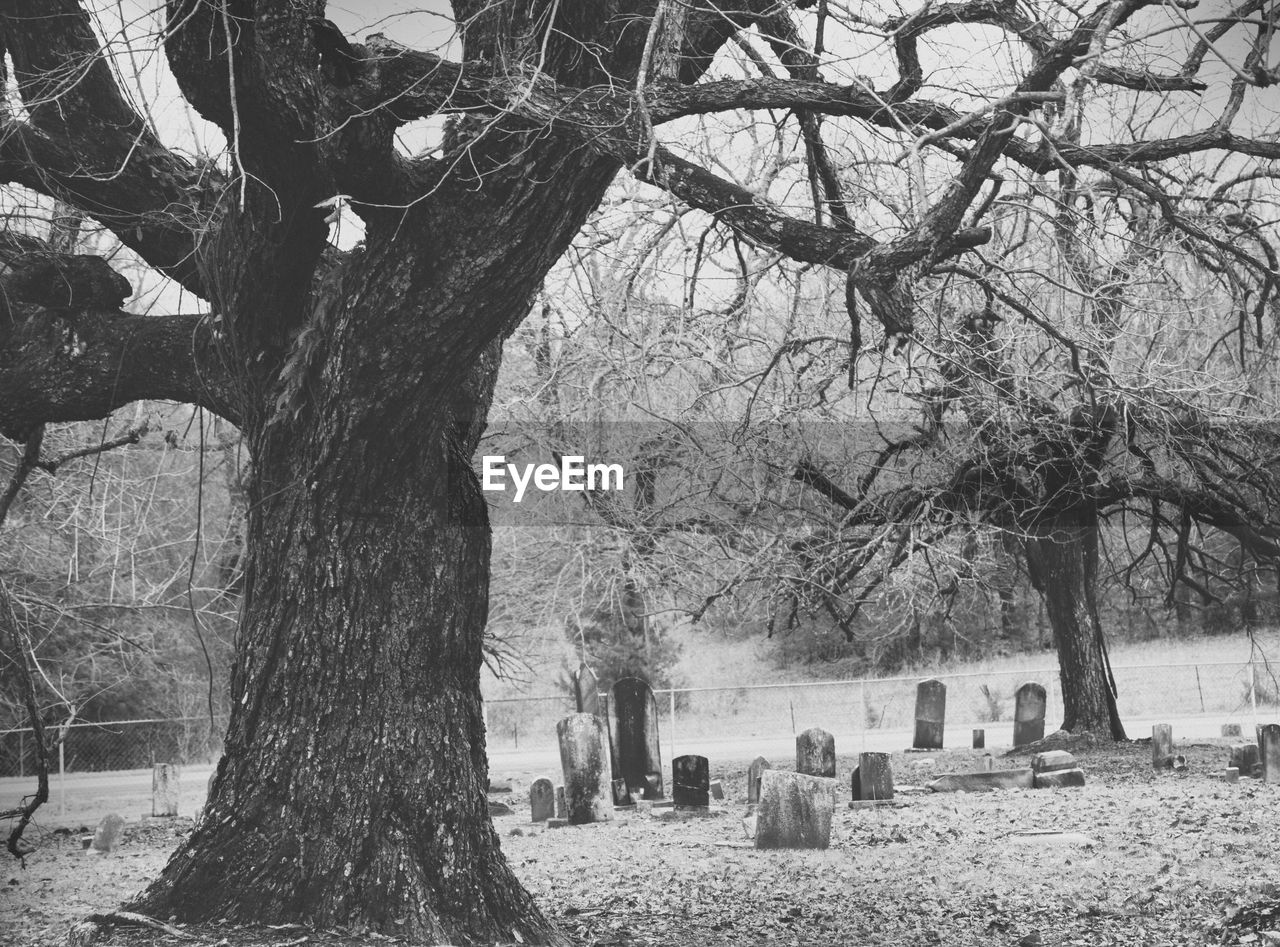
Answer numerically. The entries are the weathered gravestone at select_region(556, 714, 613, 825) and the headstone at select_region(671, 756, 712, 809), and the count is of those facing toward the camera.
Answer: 2

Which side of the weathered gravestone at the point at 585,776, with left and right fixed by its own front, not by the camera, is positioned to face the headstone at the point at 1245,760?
left

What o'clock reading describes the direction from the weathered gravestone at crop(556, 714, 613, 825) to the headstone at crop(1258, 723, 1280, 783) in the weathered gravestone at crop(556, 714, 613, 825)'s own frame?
The headstone is roughly at 9 o'clock from the weathered gravestone.

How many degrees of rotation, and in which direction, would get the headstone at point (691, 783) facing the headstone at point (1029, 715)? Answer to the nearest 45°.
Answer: approximately 135° to its left

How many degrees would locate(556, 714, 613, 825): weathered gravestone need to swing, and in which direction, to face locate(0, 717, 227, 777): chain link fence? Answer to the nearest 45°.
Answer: approximately 135° to its right

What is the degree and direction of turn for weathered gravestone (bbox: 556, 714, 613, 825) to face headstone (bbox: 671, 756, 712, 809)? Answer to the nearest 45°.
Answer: approximately 135° to its left

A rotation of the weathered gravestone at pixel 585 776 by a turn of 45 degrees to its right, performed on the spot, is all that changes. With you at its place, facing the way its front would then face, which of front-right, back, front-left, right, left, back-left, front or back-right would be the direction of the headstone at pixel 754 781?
back

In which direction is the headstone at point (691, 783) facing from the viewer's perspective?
toward the camera

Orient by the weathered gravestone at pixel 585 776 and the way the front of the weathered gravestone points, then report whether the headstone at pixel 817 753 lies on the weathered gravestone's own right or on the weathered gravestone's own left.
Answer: on the weathered gravestone's own left

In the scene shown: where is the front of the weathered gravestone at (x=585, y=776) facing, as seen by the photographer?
facing the viewer

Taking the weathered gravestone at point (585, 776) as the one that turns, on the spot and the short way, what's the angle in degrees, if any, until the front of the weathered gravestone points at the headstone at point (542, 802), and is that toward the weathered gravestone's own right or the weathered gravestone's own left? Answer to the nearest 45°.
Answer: approximately 135° to the weathered gravestone's own right
